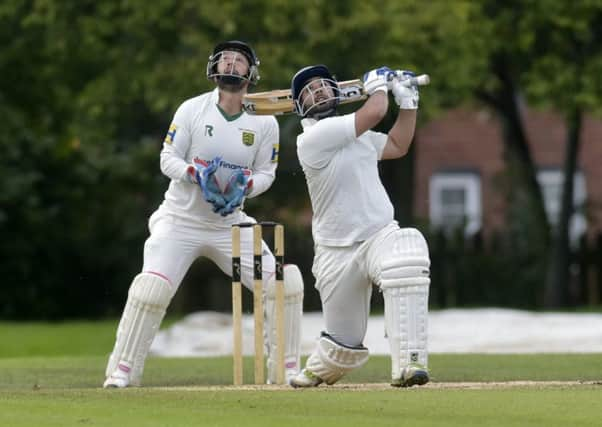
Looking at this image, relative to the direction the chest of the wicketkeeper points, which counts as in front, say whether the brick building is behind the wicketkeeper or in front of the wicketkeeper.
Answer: behind

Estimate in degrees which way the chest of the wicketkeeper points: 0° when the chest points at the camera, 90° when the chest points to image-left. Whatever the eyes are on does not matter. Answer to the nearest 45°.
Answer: approximately 0°

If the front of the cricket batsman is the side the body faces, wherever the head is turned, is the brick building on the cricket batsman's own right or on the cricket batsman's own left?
on the cricket batsman's own left

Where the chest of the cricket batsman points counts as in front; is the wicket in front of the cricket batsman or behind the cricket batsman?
behind

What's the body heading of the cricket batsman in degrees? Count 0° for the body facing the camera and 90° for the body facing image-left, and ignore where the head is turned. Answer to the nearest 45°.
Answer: approximately 315°
